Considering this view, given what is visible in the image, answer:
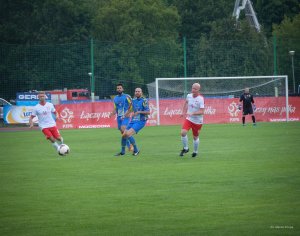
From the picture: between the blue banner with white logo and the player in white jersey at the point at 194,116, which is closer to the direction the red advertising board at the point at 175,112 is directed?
the player in white jersey

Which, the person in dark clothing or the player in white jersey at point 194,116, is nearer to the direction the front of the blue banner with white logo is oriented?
the player in white jersey

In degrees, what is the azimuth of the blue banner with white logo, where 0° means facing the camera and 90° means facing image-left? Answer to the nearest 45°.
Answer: approximately 0°

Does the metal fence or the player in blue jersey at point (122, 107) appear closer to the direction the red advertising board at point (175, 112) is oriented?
the player in blue jersey

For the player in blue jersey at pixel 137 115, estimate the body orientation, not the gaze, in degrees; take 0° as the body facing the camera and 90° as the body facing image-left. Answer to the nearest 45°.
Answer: approximately 45°

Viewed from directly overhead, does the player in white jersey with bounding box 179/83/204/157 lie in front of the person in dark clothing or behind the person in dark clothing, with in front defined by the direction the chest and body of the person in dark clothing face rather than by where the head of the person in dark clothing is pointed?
in front

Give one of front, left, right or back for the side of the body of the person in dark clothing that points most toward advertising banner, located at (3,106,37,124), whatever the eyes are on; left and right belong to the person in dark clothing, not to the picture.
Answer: right

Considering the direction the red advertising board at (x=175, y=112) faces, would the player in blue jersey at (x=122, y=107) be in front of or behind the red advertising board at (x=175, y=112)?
in front
